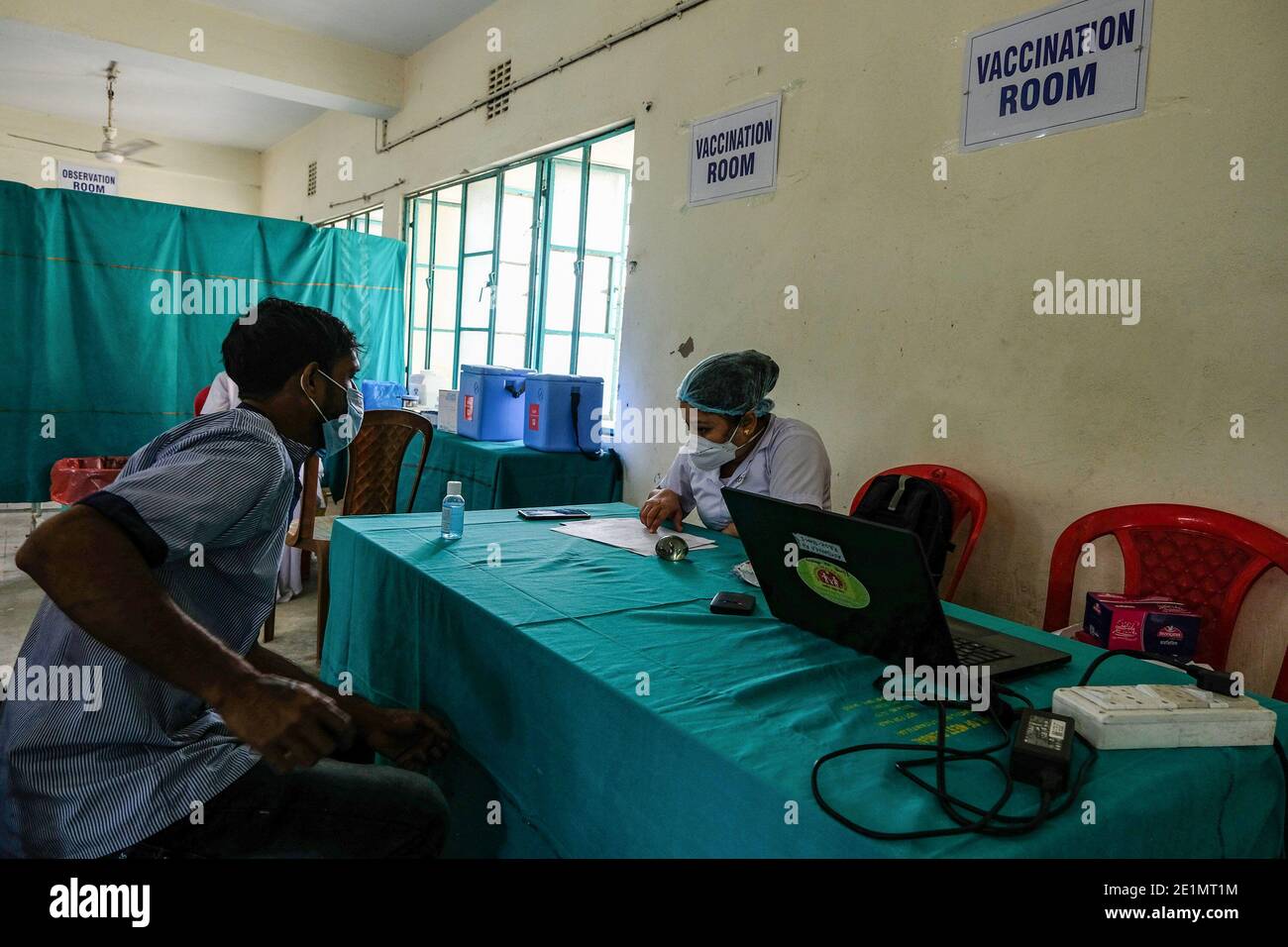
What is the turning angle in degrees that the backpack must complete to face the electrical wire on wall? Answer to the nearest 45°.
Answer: approximately 90° to its right

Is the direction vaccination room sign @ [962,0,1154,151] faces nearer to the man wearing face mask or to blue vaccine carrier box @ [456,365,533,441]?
the man wearing face mask

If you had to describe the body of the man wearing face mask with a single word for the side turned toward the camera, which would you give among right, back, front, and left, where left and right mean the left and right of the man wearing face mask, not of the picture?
right

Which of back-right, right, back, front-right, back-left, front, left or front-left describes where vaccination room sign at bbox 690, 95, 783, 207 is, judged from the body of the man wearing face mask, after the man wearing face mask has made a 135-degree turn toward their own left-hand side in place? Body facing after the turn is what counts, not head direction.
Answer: right

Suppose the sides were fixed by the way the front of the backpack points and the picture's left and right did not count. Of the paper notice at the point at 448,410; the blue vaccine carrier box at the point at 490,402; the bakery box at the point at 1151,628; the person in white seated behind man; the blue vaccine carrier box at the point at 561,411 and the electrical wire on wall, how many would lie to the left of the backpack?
1

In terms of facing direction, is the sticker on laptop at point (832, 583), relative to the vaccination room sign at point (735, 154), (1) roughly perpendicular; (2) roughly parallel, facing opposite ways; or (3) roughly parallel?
roughly parallel

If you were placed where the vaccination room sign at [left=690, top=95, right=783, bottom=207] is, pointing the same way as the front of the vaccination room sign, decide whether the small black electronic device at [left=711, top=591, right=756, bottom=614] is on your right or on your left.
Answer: on your left

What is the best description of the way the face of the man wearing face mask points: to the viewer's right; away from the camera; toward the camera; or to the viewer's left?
to the viewer's right

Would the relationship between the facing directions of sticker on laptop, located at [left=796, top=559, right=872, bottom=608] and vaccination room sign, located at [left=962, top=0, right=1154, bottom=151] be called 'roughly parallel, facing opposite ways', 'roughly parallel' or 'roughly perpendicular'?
roughly parallel

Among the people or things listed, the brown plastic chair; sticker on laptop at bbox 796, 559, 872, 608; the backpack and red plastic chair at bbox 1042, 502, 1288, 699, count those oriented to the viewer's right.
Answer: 0

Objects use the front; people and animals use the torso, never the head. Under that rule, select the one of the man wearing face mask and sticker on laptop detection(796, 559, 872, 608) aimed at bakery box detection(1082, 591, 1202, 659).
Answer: the man wearing face mask

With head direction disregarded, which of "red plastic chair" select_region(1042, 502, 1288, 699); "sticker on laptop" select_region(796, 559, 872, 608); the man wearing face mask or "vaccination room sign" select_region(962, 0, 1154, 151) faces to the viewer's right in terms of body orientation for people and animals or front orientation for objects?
the man wearing face mask

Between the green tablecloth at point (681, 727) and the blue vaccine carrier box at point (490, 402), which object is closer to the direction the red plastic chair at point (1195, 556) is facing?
the green tablecloth

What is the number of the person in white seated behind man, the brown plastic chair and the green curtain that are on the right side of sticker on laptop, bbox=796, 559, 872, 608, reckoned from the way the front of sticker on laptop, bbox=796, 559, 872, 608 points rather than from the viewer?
3
